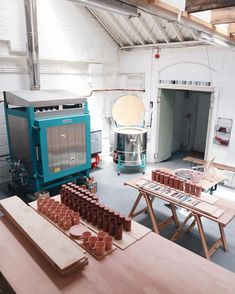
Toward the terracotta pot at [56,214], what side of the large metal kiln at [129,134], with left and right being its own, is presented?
front

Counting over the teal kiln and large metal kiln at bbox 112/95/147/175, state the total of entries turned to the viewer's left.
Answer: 0

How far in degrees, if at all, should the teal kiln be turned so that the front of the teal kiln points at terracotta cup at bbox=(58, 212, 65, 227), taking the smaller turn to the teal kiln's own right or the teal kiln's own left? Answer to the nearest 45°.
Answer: approximately 45° to the teal kiln's own right

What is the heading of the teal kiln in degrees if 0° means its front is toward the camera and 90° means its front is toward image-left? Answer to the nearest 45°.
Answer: approximately 315°

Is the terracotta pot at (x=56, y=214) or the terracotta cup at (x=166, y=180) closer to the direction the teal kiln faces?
the terracotta cup

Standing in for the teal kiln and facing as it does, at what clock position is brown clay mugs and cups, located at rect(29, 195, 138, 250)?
The brown clay mugs and cups is roughly at 1 o'clock from the teal kiln.

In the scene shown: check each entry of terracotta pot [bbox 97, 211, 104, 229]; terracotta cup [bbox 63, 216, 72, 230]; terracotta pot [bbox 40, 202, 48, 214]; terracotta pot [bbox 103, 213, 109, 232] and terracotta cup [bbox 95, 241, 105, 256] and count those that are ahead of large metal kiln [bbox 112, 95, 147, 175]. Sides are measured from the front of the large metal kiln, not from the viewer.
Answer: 5

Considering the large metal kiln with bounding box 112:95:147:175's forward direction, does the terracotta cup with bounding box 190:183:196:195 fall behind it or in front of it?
in front

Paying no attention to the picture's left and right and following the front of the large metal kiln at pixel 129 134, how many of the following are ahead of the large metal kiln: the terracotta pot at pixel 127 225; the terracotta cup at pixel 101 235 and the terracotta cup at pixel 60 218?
3

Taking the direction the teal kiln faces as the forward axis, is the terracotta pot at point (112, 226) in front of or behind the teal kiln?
in front

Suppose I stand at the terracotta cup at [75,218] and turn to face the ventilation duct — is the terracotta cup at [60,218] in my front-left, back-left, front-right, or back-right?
front-left

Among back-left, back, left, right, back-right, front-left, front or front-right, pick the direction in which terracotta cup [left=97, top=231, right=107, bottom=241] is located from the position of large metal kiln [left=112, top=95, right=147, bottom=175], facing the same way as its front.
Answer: front

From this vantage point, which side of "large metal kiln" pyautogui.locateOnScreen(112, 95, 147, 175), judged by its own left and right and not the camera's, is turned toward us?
front

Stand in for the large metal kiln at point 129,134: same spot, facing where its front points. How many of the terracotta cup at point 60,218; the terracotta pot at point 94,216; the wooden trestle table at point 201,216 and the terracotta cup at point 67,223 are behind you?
0

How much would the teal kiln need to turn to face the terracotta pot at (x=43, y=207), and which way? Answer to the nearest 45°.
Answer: approximately 45° to its right

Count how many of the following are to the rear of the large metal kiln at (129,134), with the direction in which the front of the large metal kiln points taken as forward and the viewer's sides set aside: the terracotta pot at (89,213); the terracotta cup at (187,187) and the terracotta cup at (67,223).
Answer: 0

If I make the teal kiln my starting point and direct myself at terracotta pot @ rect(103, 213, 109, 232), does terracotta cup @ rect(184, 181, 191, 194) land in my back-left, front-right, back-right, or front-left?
front-left

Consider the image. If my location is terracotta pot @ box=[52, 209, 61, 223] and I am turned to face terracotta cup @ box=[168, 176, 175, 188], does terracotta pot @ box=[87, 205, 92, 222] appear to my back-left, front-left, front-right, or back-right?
front-right
